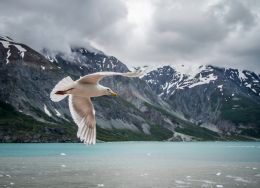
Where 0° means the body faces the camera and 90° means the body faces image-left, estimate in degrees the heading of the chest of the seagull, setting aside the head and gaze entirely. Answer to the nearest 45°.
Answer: approximately 270°
